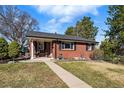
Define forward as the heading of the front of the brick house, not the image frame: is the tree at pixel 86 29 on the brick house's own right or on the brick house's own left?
on the brick house's own left

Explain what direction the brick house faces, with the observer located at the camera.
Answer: facing the viewer and to the right of the viewer

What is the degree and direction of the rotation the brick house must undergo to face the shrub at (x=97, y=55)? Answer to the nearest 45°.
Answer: approximately 45° to its left

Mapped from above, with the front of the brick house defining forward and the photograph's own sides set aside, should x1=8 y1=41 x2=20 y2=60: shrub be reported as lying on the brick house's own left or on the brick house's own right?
on the brick house's own right

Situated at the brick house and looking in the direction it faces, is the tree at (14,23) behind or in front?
behind

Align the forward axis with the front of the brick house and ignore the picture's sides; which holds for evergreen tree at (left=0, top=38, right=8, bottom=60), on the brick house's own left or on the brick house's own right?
on the brick house's own right

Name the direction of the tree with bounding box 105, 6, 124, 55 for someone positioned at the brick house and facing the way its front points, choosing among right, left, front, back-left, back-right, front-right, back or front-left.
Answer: front-left
